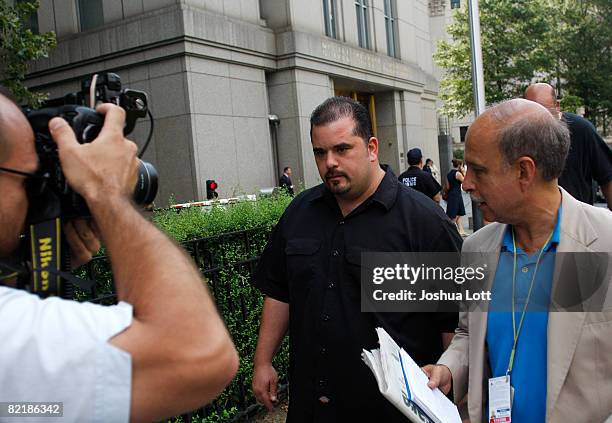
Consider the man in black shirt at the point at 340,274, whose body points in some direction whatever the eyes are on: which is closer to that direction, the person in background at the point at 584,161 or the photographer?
the photographer

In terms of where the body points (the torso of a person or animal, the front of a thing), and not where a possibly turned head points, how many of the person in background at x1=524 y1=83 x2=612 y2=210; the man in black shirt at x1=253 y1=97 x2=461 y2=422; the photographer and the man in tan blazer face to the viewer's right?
1

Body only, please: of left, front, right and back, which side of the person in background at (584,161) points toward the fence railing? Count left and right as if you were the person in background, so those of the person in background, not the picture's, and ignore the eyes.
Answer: front

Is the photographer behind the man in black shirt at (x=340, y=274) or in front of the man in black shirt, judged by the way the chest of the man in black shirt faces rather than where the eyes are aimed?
in front

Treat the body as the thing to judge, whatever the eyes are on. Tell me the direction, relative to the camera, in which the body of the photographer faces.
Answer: to the viewer's right

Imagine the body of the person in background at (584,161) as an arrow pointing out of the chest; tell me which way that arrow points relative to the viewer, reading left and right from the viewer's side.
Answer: facing the viewer and to the left of the viewer

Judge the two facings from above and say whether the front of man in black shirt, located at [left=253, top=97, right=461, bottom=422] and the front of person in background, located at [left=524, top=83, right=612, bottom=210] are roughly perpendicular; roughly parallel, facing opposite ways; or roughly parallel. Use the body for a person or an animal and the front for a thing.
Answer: roughly parallel

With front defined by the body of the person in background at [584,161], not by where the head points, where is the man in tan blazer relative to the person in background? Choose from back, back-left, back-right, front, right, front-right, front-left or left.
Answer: front-left

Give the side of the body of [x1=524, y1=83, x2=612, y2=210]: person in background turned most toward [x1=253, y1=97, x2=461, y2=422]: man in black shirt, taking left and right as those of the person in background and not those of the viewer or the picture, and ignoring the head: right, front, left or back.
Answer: front

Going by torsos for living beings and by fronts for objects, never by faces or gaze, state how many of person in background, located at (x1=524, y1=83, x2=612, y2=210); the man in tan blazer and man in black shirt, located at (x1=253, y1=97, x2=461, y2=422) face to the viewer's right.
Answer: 0

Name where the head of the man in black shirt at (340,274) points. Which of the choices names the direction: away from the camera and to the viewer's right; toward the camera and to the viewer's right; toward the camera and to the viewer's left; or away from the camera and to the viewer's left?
toward the camera and to the viewer's left
